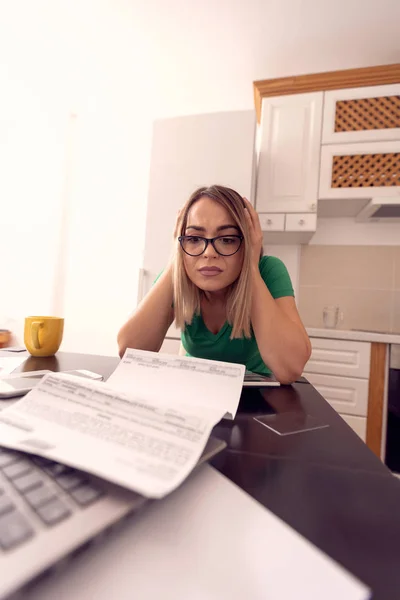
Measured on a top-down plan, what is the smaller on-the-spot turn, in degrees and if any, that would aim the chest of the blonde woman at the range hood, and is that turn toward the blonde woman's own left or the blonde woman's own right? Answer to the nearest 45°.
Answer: approximately 135° to the blonde woman's own left

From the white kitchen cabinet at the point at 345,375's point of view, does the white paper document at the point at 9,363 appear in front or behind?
in front

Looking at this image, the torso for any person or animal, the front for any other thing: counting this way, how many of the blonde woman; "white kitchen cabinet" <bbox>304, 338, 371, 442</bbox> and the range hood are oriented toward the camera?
3

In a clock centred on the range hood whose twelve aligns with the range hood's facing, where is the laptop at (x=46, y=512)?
The laptop is roughly at 12 o'clock from the range hood.

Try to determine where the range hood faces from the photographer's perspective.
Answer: facing the viewer

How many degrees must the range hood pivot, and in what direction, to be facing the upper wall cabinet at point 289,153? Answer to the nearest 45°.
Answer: approximately 45° to its right

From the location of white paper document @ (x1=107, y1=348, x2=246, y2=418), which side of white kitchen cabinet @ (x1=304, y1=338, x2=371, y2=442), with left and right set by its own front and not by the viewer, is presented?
front

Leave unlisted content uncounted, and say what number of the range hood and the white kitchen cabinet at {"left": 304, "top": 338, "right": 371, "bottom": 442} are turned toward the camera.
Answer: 2

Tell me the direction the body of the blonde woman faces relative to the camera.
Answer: toward the camera

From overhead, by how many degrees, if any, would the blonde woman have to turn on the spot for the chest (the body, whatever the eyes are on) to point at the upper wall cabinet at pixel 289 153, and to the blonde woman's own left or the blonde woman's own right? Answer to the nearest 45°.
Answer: approximately 180°
